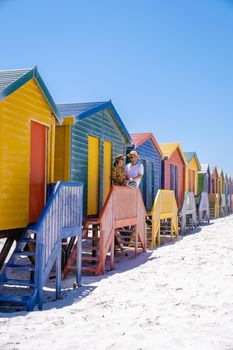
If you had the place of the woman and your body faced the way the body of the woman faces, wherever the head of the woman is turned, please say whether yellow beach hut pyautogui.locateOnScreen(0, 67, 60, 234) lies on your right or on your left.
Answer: on your right

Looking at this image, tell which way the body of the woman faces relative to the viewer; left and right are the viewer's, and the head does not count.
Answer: facing the viewer and to the right of the viewer

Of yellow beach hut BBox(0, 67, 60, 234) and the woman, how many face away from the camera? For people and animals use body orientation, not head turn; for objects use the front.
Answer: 0

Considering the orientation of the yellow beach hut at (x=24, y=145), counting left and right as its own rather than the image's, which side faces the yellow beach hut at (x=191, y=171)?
left

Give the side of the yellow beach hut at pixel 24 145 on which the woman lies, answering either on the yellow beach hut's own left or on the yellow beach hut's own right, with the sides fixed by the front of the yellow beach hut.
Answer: on the yellow beach hut's own left

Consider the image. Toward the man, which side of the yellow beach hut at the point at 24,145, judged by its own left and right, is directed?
left
